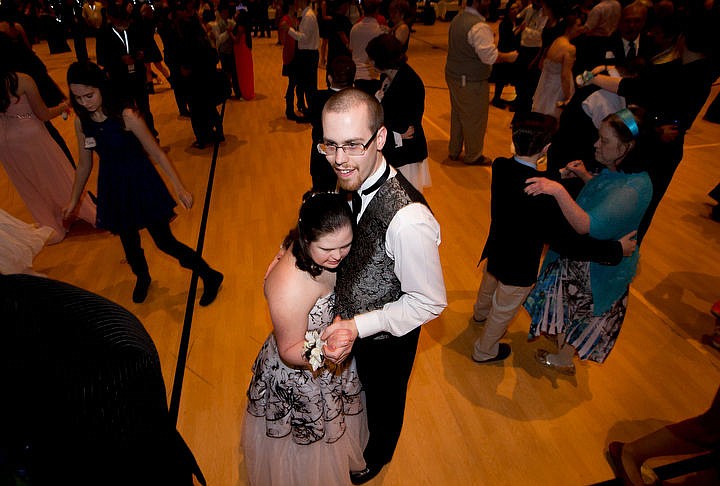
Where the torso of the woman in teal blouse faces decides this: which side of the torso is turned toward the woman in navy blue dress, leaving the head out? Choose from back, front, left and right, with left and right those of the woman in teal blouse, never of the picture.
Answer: front

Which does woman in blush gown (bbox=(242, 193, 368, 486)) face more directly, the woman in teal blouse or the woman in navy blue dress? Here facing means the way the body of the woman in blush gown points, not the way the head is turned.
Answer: the woman in teal blouse

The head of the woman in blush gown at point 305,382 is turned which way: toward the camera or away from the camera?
toward the camera

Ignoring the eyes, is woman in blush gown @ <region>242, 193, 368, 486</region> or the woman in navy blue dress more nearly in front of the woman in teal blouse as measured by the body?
the woman in navy blue dress

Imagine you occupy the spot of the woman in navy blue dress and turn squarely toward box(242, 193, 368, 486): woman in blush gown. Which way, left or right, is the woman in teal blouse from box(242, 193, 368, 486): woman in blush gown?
left

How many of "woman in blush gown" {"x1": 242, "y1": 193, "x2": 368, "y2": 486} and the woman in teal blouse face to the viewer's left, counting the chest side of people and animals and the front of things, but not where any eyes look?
1

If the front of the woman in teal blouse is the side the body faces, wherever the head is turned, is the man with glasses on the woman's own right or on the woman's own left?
on the woman's own left

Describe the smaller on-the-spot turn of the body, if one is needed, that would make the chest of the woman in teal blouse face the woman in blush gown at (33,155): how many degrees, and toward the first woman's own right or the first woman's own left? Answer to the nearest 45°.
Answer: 0° — they already face them

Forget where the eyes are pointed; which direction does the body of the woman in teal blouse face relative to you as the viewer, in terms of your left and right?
facing to the left of the viewer

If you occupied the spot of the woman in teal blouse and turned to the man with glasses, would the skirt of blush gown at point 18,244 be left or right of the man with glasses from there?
right

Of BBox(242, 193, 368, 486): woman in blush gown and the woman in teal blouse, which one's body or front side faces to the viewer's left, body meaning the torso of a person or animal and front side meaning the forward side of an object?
the woman in teal blouse

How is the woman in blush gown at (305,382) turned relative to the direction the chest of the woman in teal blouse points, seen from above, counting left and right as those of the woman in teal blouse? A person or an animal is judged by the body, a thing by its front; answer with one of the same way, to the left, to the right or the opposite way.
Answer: the opposite way

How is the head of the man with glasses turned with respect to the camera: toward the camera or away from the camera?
toward the camera

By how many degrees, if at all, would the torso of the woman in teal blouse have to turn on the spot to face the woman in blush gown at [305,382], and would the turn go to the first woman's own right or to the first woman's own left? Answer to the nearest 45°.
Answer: approximately 45° to the first woman's own left
